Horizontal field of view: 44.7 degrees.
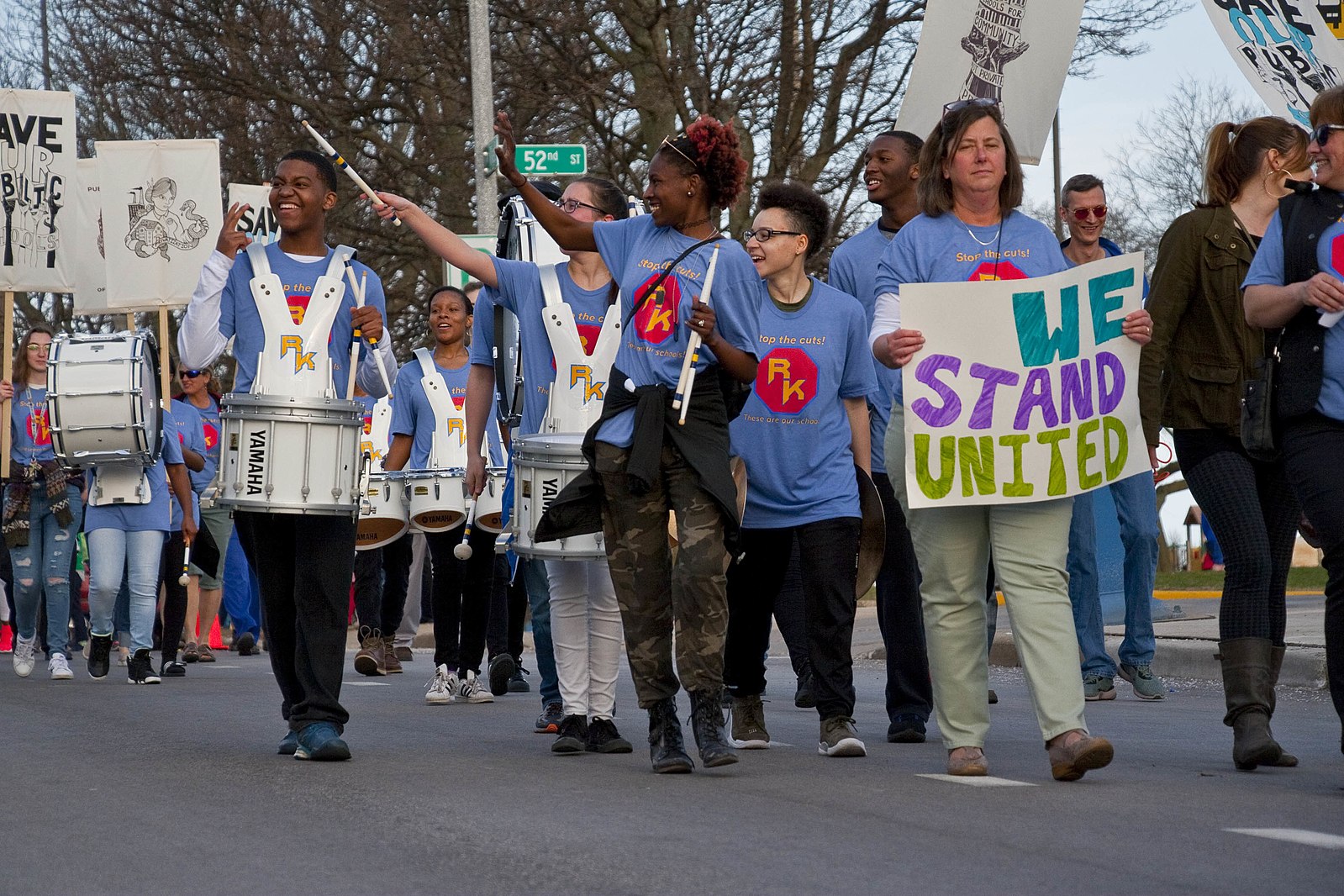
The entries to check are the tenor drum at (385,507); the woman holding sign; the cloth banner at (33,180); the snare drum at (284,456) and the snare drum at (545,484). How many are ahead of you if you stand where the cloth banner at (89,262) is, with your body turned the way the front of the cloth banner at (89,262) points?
5

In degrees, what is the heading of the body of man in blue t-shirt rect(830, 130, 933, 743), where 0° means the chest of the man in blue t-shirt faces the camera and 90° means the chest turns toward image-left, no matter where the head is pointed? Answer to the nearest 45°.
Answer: approximately 45°

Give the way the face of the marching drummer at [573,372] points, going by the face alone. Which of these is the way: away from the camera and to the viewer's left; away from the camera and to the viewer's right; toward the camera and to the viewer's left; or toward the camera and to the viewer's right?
toward the camera and to the viewer's left

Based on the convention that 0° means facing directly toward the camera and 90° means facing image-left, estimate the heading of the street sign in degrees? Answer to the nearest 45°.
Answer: approximately 0°

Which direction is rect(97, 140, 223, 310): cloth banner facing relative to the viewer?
toward the camera

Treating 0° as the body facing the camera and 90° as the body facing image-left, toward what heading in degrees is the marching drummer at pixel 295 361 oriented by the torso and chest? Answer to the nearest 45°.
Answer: approximately 0°

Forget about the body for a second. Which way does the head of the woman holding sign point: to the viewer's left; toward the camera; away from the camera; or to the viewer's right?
toward the camera

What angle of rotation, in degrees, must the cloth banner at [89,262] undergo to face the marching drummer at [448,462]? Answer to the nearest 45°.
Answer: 0° — it already faces them

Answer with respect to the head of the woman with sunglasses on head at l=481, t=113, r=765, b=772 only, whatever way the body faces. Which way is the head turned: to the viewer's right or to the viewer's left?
to the viewer's left

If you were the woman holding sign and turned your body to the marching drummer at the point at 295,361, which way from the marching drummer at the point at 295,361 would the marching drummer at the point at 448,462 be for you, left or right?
right

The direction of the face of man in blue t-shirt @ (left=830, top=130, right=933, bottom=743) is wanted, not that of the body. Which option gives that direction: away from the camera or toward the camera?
toward the camera
